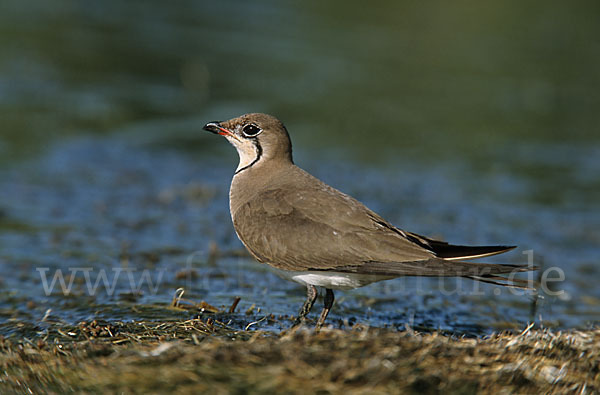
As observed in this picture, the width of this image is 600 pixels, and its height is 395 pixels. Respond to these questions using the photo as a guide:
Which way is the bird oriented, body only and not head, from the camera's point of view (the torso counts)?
to the viewer's left

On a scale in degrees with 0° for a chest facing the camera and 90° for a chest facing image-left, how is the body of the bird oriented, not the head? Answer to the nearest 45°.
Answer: approximately 90°
